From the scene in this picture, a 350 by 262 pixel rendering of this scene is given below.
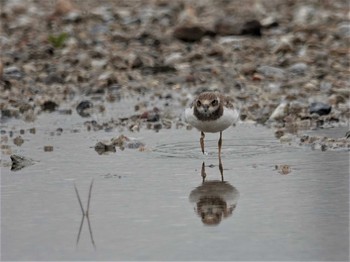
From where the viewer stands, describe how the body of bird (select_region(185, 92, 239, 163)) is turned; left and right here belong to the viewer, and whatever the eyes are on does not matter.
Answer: facing the viewer

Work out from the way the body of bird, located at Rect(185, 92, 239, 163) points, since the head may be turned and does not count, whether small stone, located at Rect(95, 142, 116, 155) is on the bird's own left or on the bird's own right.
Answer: on the bird's own right

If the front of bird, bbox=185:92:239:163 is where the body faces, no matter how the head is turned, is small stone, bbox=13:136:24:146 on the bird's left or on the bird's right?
on the bird's right

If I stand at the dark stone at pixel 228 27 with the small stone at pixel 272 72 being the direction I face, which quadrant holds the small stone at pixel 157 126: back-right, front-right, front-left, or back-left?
front-right

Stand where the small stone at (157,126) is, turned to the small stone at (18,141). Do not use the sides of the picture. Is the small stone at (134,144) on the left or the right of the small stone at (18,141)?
left

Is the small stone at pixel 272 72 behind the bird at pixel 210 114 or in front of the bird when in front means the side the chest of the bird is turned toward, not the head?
behind
